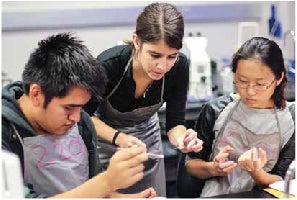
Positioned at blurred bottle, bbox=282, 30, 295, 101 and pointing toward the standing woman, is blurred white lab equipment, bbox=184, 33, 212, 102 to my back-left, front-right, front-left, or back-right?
front-right

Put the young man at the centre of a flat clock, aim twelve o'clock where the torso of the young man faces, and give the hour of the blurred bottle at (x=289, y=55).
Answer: The blurred bottle is roughly at 10 o'clock from the young man.

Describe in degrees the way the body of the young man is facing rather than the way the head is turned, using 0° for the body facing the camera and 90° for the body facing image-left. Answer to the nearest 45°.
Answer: approximately 315°

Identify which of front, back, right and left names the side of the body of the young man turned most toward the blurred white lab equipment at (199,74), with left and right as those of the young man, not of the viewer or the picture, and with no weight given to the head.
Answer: left

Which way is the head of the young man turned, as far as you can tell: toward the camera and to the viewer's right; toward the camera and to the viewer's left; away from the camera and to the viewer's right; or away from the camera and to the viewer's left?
toward the camera and to the viewer's right

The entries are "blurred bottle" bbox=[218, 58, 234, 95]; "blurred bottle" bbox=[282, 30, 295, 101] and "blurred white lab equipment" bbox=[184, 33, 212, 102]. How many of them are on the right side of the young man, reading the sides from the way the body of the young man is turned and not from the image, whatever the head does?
0

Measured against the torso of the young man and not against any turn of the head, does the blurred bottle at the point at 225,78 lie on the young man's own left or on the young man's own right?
on the young man's own left
